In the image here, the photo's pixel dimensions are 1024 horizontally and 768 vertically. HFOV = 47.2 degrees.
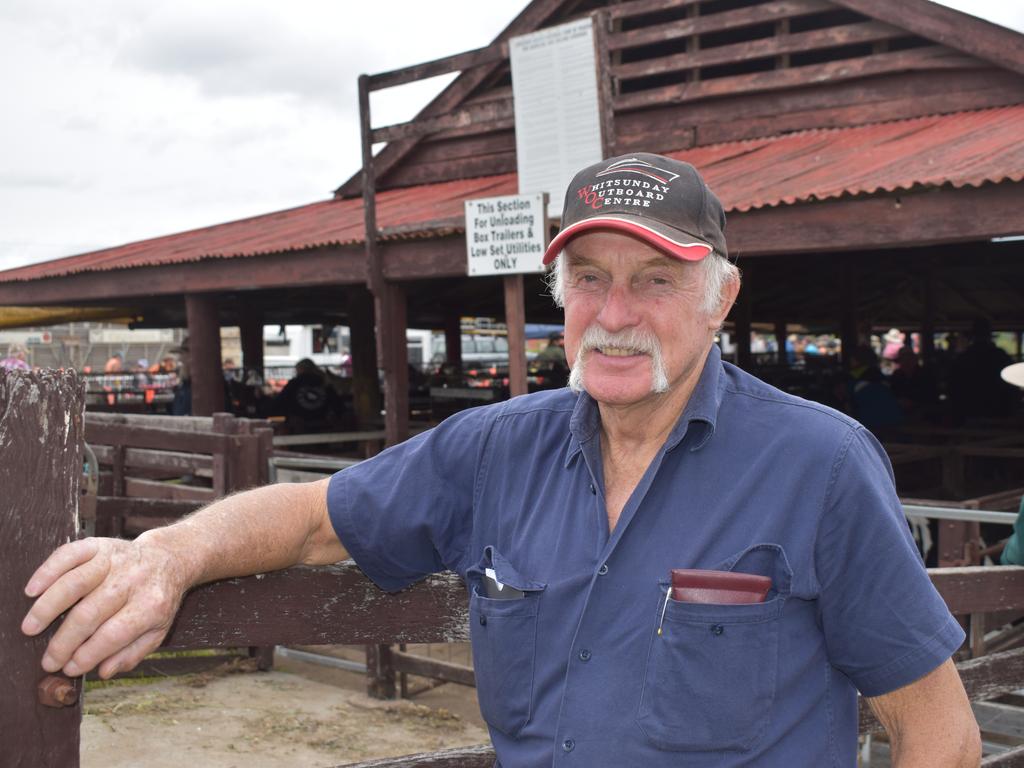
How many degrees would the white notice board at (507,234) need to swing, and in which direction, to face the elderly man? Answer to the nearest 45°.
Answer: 0° — it already faces them

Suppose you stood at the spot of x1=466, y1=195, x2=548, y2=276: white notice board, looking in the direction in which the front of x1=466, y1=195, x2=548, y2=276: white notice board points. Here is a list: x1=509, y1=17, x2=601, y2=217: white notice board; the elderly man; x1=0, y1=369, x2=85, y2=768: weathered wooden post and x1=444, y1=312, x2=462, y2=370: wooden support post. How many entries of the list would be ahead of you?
2

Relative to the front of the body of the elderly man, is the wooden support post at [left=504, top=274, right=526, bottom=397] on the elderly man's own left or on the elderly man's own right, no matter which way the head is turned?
on the elderly man's own right

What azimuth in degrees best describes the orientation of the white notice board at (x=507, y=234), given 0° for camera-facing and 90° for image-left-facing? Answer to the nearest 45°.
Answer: approximately 0°

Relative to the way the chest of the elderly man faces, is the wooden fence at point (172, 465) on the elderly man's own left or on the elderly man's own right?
on the elderly man's own right

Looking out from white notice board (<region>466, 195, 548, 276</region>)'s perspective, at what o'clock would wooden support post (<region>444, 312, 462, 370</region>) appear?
The wooden support post is roughly at 6 o'clock from the white notice board.

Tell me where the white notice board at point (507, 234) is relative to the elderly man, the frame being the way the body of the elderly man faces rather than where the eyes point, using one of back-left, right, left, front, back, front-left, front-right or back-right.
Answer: back-right

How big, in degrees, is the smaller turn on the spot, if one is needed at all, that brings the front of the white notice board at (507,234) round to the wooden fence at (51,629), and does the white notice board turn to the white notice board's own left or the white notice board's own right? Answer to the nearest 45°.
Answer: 0° — it already faces it

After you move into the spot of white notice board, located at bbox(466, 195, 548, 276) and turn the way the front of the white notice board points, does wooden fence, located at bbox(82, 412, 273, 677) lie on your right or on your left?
on your right

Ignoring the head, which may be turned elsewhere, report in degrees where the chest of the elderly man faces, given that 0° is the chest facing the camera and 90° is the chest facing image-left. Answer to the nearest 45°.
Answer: approximately 45°

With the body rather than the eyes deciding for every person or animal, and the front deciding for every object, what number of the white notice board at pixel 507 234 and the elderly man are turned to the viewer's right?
0

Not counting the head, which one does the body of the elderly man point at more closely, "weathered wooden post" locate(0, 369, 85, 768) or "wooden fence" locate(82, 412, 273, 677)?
the weathered wooden post
